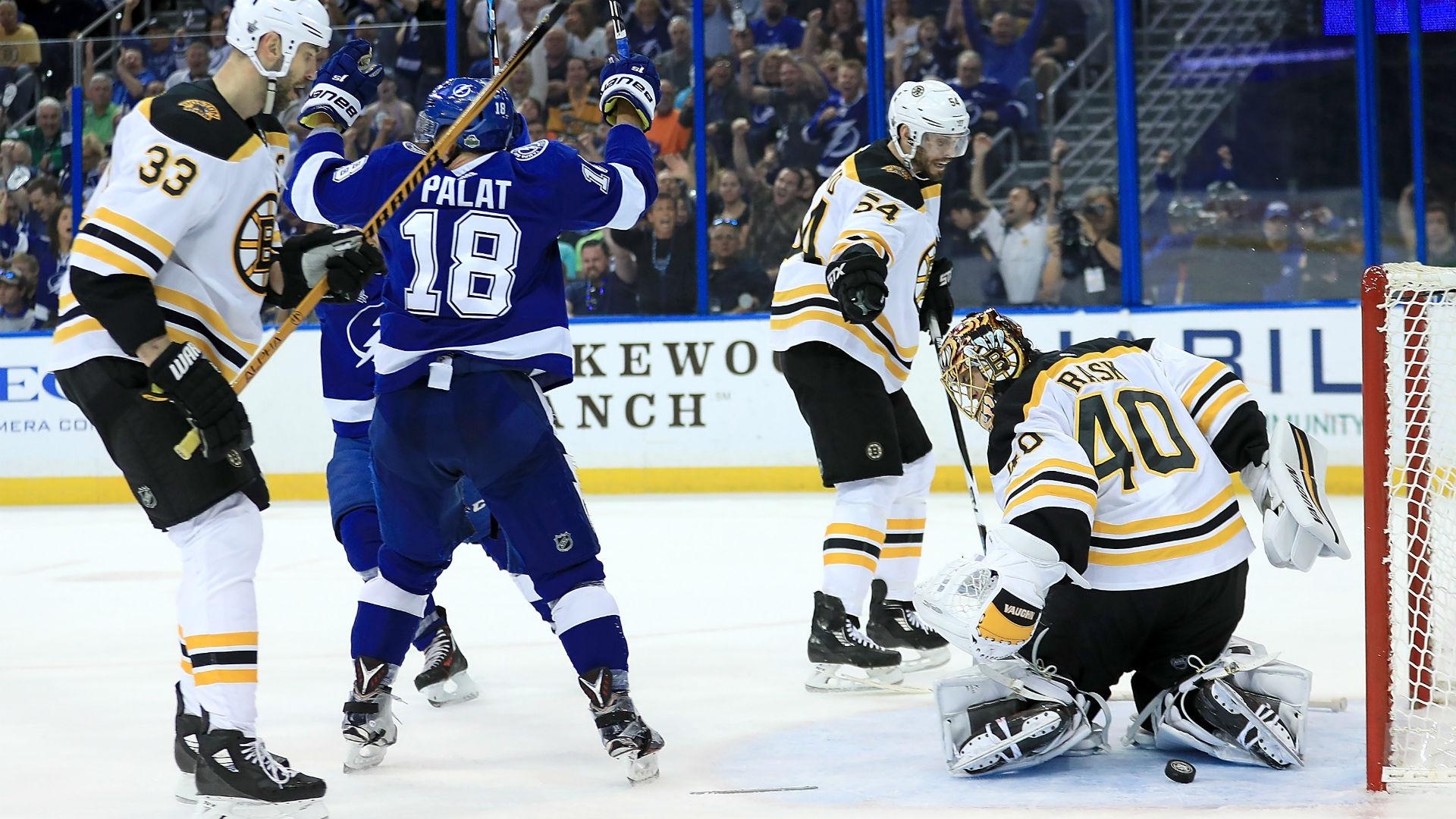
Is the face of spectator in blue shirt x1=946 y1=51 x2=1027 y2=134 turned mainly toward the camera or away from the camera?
toward the camera

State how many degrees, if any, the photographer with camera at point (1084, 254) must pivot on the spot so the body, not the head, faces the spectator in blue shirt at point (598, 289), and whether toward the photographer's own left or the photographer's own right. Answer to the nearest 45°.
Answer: approximately 45° to the photographer's own right

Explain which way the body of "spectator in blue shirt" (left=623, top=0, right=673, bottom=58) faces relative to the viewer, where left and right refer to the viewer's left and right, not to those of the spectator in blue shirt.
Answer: facing the viewer

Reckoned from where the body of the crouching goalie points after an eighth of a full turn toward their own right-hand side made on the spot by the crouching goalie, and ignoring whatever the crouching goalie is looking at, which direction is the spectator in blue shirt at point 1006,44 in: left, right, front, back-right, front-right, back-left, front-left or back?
front

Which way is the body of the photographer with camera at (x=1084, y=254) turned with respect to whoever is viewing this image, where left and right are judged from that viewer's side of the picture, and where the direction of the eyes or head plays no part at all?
facing the viewer and to the left of the viewer

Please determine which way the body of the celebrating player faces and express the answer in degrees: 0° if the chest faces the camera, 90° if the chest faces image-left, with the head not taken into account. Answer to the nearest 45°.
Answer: approximately 180°

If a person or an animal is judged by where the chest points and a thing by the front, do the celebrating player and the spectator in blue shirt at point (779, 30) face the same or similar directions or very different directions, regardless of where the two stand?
very different directions

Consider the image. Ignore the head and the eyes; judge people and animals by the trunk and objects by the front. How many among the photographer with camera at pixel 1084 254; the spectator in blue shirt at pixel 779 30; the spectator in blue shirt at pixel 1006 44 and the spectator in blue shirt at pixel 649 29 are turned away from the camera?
0

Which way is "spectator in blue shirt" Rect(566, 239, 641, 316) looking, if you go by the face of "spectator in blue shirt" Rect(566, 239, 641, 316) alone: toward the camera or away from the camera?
toward the camera

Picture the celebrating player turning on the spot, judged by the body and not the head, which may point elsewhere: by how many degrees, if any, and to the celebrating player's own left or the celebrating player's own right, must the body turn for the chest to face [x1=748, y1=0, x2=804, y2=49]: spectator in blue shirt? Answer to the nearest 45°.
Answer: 0° — they already face them

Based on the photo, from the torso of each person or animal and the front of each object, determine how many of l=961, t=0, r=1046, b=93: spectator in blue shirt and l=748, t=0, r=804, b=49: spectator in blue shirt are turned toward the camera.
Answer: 2

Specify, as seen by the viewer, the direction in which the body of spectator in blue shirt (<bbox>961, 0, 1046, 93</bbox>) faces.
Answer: toward the camera

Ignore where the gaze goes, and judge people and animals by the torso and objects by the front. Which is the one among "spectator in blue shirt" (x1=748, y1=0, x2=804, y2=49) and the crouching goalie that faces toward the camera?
the spectator in blue shirt

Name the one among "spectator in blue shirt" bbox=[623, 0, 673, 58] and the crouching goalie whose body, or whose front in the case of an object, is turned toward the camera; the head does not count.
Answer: the spectator in blue shirt

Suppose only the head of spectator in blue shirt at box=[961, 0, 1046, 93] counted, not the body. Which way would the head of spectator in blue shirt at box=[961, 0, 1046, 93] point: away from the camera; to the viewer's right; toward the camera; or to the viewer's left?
toward the camera
